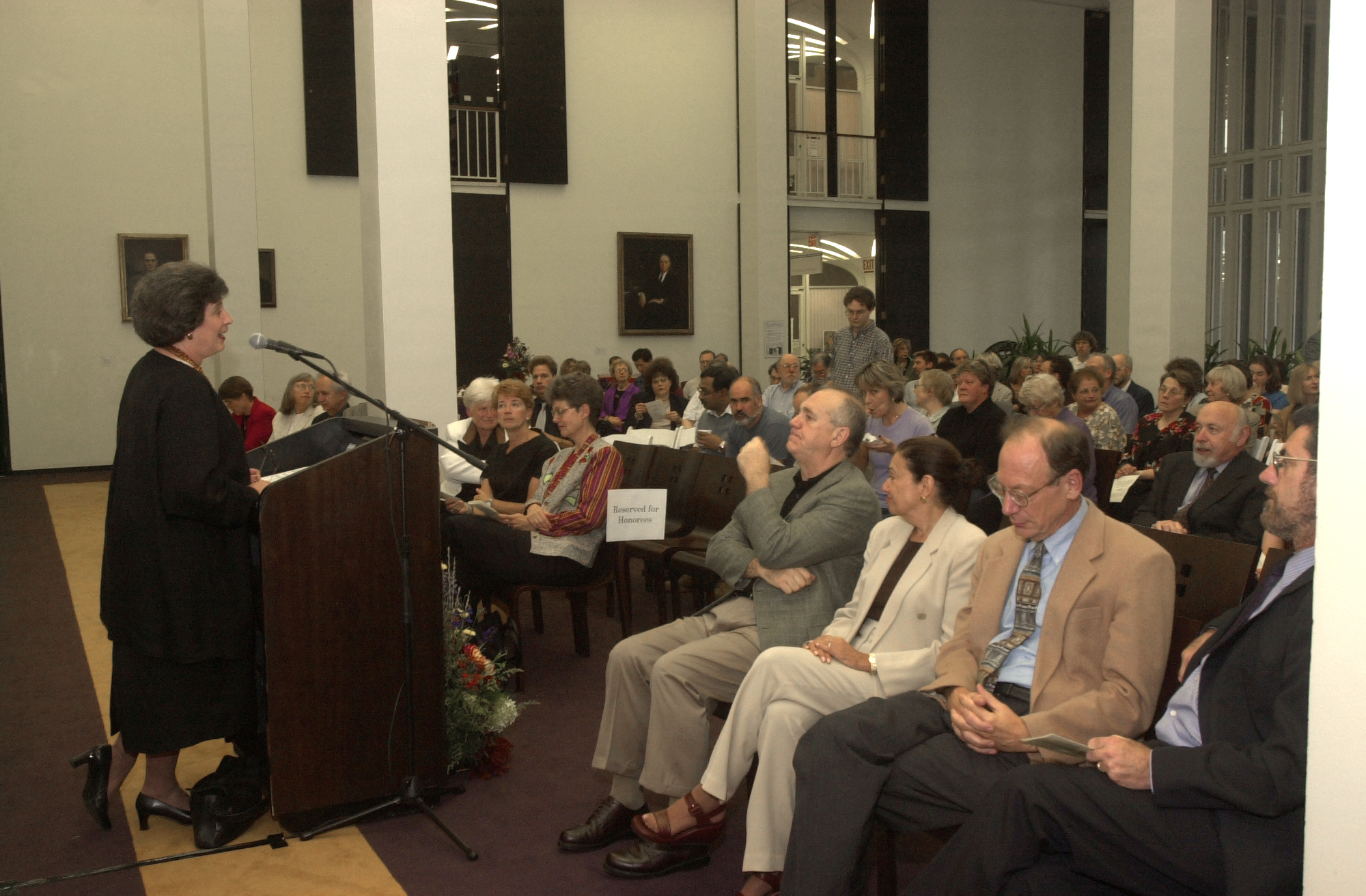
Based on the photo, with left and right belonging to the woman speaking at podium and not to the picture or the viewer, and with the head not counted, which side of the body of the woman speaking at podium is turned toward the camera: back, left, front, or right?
right

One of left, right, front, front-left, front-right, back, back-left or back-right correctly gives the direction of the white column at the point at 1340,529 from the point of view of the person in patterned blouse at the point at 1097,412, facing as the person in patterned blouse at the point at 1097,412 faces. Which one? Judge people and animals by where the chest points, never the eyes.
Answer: front-left

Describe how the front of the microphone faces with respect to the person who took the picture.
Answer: facing to the left of the viewer

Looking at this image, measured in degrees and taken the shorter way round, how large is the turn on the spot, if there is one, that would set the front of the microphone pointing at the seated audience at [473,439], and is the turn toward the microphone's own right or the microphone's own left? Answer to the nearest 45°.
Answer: approximately 90° to the microphone's own right

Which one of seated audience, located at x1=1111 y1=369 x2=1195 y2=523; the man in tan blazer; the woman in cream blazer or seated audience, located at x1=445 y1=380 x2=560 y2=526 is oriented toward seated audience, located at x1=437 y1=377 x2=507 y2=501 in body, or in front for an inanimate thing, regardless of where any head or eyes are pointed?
seated audience, located at x1=1111 y1=369 x2=1195 y2=523

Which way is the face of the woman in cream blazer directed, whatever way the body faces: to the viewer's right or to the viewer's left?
to the viewer's left

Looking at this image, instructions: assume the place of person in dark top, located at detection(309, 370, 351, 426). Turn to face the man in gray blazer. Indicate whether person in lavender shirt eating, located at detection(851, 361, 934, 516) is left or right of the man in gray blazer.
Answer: left

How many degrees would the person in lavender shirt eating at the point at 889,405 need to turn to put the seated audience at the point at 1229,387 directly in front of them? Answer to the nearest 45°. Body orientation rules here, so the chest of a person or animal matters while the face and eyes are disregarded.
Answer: approximately 180°

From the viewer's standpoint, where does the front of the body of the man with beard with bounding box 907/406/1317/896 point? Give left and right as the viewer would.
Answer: facing to the left of the viewer

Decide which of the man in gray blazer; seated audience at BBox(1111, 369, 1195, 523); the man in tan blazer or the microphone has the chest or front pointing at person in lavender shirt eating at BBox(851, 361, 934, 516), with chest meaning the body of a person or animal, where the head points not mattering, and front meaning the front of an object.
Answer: seated audience at BBox(1111, 369, 1195, 523)

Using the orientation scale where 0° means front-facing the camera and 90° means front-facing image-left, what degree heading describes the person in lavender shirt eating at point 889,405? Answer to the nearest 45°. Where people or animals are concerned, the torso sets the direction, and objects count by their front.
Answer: approximately 45°

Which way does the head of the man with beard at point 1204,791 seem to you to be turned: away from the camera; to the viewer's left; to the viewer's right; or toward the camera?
to the viewer's left
